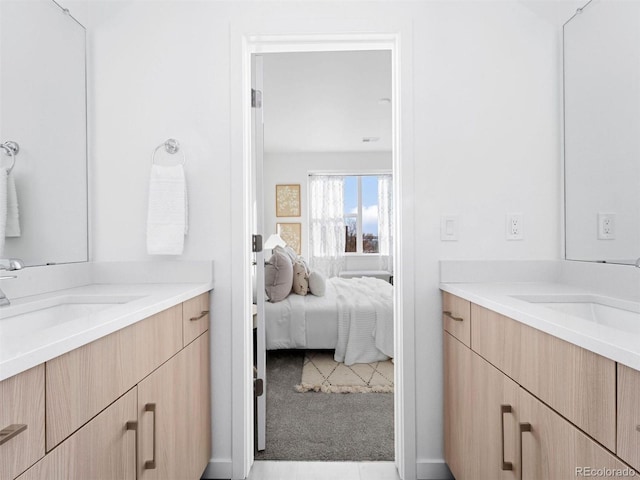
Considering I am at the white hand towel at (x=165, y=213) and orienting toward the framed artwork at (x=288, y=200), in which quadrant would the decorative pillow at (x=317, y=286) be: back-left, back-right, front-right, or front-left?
front-right

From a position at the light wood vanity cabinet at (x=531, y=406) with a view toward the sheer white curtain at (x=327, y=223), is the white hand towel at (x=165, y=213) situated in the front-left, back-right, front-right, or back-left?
front-left

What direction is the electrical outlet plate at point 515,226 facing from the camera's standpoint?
toward the camera

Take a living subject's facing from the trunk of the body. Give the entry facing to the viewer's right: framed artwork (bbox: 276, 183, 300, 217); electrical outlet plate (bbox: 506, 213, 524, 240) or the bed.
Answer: the bed

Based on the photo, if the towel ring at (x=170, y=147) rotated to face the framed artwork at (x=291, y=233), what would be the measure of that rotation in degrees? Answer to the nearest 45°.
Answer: approximately 135° to its left

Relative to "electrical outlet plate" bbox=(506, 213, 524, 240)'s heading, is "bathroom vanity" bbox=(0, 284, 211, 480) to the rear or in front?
in front

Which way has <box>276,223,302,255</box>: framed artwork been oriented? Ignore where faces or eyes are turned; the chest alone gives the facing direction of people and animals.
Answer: toward the camera

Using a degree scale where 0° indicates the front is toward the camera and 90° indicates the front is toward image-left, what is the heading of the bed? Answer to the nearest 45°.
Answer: approximately 270°

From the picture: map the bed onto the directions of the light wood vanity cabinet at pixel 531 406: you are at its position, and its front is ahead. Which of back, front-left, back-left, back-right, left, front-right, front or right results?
right

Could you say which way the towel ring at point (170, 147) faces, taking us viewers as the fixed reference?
facing the viewer

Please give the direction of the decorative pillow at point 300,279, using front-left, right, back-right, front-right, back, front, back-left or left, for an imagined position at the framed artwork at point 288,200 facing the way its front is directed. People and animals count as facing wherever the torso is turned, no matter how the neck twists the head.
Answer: front

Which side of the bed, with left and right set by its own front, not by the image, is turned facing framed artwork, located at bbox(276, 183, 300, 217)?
left

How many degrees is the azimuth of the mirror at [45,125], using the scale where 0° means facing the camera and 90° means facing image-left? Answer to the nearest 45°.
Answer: approximately 315°

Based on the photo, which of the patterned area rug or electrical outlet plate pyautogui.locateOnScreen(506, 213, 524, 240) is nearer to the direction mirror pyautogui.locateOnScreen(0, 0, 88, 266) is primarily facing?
the electrical outlet plate

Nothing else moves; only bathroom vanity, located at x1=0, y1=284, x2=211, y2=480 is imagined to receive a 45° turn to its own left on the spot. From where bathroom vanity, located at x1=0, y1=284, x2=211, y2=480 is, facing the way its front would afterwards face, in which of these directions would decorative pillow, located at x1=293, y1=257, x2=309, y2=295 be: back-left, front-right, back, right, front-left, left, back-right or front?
front-left

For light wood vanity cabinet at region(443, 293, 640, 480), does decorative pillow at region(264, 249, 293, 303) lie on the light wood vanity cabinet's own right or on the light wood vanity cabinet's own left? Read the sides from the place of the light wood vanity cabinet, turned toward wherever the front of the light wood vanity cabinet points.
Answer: on the light wood vanity cabinet's own right
